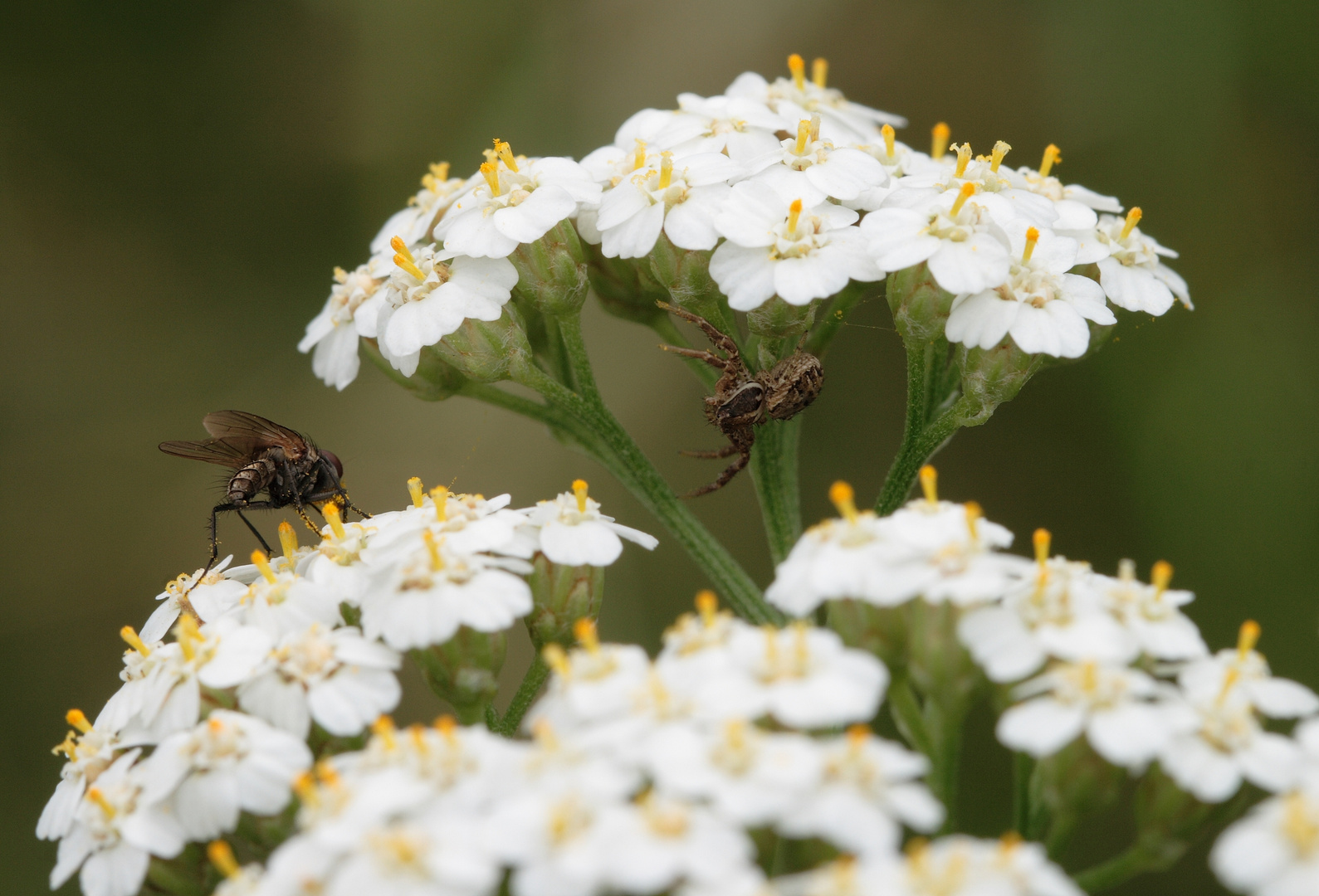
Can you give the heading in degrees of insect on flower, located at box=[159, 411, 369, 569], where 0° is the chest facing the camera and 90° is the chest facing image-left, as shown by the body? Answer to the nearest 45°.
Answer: approximately 270°

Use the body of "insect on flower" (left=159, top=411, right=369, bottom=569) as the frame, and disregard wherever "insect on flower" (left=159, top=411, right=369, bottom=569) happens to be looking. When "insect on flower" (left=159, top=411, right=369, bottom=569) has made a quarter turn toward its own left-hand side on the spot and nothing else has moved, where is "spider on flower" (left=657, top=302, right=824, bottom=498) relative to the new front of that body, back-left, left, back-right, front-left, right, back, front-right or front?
back-right
